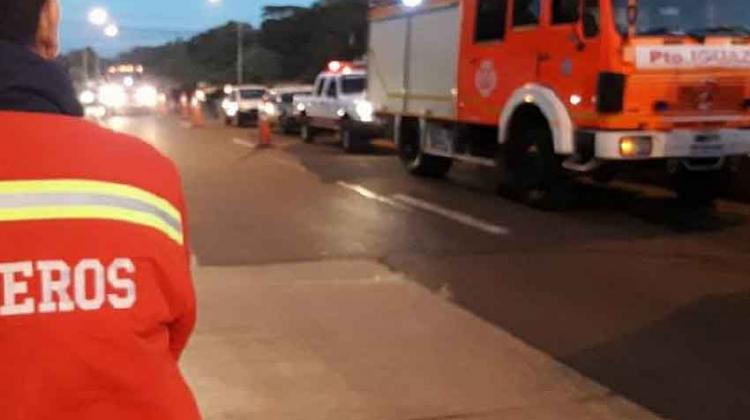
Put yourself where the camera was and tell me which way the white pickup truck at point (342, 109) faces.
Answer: facing the viewer and to the right of the viewer

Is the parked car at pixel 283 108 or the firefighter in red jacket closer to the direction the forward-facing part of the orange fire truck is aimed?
the firefighter in red jacket

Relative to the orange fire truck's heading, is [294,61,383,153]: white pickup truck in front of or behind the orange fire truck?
behind

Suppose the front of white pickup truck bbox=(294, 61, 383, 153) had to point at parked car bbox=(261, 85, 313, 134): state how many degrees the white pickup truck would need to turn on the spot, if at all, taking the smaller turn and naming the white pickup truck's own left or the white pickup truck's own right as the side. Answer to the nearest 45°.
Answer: approximately 135° to the white pickup truck's own left

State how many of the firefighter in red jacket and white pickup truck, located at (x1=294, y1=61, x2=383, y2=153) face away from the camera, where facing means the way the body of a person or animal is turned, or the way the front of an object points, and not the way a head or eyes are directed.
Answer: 1

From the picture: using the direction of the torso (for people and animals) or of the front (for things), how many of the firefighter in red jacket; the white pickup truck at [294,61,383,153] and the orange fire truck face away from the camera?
1

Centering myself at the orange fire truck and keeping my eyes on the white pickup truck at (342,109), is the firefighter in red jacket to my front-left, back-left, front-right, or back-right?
back-left

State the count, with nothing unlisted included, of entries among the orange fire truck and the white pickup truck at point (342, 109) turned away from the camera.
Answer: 0

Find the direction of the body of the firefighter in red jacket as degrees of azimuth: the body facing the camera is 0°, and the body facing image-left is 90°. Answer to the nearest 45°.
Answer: approximately 180°

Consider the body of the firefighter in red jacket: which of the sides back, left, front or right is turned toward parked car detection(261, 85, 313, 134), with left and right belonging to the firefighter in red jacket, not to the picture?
front

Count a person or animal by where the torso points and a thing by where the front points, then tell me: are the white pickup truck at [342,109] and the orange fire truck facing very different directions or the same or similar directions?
same or similar directions

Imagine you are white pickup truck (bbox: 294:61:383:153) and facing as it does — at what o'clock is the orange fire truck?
The orange fire truck is roughly at 1 o'clock from the white pickup truck.

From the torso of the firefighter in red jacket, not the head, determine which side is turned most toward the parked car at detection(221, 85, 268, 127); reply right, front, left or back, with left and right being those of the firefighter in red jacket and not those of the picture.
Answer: front

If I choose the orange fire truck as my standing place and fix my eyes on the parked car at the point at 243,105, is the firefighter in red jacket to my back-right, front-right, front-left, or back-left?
back-left

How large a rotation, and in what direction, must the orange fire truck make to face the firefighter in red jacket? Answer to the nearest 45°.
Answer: approximately 45° to its right

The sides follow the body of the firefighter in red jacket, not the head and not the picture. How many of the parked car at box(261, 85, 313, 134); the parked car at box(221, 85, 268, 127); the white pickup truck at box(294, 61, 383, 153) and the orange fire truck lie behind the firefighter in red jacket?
0

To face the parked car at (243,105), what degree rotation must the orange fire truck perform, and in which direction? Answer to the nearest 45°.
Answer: approximately 180°

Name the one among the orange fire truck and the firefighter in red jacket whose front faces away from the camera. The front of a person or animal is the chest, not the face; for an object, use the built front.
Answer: the firefighter in red jacket
